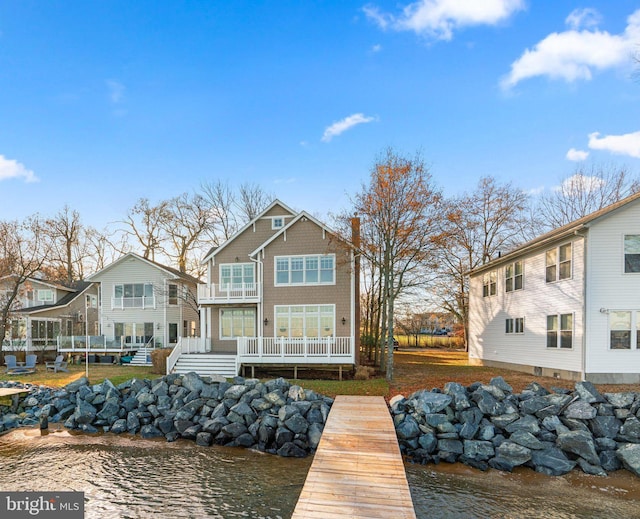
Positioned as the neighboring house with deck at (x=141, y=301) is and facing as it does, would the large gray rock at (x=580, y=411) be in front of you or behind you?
in front

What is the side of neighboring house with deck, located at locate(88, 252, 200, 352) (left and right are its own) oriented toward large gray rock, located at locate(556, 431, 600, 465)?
front

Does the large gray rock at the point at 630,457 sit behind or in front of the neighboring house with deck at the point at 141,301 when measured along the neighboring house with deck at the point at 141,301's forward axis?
in front

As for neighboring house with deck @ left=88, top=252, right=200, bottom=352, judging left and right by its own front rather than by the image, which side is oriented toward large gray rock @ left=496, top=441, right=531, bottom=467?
front

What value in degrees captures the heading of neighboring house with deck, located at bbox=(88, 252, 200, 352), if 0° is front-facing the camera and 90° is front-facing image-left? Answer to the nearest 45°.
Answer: approximately 0°

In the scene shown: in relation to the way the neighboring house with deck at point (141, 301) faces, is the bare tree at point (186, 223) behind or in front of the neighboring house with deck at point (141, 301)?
behind

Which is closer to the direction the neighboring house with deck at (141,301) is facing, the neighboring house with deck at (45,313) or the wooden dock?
the wooden dock

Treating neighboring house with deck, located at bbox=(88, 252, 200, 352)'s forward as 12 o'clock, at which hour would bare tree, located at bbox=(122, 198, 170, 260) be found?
The bare tree is roughly at 6 o'clock from the neighboring house with deck.
